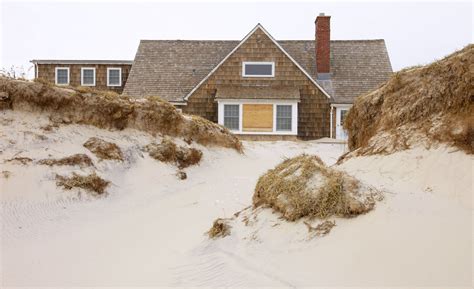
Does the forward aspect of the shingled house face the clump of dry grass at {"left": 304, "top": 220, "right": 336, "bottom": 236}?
yes

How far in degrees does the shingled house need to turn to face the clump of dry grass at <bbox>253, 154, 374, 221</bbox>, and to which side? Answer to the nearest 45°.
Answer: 0° — it already faces it

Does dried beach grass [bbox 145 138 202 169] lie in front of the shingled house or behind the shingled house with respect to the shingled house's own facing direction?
in front

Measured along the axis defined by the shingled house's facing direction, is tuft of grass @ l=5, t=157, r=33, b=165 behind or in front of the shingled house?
in front

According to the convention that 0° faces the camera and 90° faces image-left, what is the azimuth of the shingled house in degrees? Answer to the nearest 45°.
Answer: approximately 0°

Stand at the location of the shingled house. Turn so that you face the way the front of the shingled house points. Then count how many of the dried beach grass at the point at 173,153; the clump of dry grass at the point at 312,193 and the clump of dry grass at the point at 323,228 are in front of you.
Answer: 3

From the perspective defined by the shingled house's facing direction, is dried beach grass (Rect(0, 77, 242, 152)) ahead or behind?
ahead

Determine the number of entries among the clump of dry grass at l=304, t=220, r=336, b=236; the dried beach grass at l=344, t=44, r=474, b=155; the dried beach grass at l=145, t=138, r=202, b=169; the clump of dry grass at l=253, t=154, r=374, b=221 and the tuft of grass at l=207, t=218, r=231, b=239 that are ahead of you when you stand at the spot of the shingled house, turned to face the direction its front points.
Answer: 5
